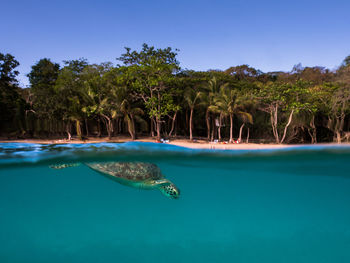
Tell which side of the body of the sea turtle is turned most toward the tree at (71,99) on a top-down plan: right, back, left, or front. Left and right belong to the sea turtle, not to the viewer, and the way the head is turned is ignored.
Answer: left

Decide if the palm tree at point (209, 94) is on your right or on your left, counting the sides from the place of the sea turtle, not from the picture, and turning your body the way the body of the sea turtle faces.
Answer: on your left

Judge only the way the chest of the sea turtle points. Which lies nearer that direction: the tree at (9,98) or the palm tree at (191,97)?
the palm tree

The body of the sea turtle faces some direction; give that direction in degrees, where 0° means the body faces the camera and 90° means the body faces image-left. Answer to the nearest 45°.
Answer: approximately 270°

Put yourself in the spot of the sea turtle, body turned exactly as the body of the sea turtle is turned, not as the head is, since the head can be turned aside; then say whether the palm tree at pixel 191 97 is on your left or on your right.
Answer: on your left

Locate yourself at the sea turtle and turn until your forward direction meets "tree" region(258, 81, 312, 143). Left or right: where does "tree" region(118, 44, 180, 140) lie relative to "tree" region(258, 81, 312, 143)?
left

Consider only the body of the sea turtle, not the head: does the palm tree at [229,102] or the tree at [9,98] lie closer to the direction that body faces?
the palm tree

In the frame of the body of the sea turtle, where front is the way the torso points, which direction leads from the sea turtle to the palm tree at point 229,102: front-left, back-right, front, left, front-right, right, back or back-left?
front-left

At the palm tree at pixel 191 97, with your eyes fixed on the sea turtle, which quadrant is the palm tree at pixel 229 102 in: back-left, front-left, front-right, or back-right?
front-left
